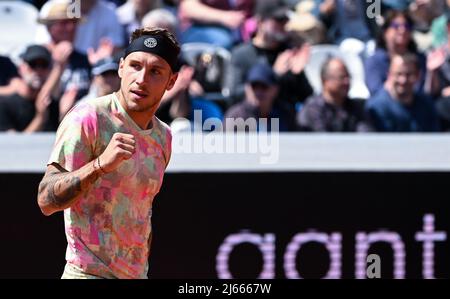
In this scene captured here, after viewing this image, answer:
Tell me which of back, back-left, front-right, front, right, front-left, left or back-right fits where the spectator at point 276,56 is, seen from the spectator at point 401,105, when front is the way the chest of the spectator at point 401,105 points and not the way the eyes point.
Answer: right

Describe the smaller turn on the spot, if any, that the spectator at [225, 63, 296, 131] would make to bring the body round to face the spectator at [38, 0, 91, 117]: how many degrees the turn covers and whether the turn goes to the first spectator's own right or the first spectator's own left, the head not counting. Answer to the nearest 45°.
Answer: approximately 90° to the first spectator's own right

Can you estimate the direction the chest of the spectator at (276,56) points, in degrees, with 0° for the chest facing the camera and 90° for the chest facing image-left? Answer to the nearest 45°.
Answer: approximately 315°

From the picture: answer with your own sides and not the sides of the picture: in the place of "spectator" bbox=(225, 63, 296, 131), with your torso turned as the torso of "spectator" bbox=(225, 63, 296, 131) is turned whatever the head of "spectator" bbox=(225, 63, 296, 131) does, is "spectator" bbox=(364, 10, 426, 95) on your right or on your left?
on your left

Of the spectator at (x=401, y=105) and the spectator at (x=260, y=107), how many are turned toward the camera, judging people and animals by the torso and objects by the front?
2

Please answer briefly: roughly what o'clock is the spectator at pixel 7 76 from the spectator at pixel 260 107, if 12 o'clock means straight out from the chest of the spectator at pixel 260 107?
the spectator at pixel 7 76 is roughly at 3 o'clock from the spectator at pixel 260 107.

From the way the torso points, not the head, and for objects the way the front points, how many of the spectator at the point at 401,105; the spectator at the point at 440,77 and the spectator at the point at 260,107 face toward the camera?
3

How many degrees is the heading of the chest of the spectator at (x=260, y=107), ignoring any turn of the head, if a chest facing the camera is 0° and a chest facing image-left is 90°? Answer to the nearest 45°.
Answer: approximately 0°
